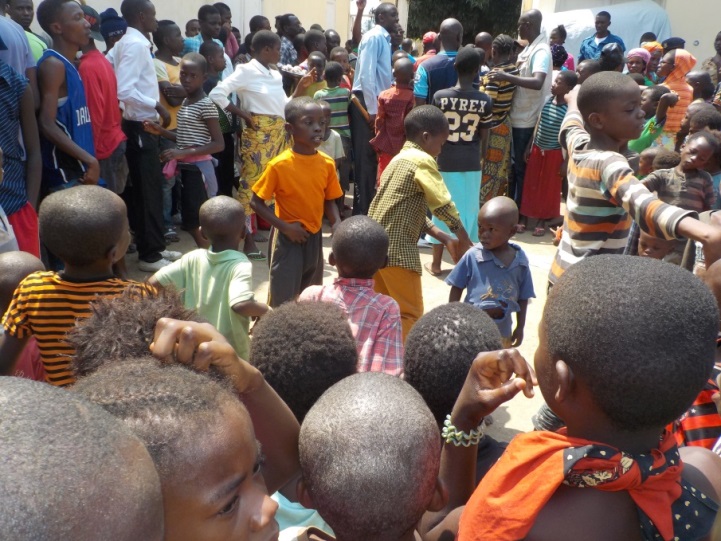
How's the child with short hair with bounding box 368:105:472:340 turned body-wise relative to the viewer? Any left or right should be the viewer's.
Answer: facing away from the viewer and to the right of the viewer

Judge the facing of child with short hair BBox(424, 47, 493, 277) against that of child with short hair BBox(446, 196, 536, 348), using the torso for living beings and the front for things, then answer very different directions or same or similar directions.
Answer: very different directions

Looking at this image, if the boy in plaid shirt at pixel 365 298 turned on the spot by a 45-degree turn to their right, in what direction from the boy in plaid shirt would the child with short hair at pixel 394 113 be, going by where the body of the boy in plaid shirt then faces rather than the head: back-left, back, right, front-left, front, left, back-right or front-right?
front-left

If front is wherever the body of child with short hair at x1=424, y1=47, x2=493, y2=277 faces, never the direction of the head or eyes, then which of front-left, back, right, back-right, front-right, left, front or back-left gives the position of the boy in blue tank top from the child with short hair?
back-left

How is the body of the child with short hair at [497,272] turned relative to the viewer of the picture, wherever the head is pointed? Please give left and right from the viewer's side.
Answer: facing the viewer

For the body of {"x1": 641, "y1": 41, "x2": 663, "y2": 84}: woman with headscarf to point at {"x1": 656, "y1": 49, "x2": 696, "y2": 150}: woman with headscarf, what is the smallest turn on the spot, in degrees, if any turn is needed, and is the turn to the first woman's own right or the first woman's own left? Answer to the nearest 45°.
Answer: approximately 90° to the first woman's own left

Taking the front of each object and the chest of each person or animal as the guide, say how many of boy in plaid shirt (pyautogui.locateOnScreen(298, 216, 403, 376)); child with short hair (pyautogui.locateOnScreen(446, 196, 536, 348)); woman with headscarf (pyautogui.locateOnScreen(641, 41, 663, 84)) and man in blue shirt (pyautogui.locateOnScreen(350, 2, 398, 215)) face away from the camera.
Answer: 1

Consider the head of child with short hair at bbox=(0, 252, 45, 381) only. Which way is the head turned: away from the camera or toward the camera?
away from the camera

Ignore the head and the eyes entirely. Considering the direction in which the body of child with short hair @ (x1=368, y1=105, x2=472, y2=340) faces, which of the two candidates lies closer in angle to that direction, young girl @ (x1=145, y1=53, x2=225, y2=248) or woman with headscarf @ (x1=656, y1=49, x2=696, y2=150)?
the woman with headscarf

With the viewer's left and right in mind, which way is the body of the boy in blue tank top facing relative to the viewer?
facing to the right of the viewer
